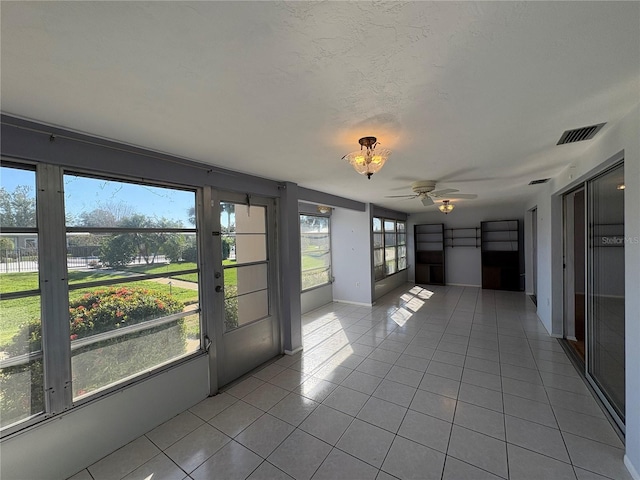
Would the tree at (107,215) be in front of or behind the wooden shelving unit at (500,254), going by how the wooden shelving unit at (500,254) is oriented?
in front

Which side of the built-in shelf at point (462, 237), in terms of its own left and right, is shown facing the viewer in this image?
front

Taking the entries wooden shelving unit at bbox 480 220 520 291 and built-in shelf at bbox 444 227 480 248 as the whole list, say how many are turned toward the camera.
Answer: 2

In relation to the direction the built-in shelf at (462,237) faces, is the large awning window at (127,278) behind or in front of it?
in front

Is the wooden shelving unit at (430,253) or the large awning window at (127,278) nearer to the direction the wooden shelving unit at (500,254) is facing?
the large awning window

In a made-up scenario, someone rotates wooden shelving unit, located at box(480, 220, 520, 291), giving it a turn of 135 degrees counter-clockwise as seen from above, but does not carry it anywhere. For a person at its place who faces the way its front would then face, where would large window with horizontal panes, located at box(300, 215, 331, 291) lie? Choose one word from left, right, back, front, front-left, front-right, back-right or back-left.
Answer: back

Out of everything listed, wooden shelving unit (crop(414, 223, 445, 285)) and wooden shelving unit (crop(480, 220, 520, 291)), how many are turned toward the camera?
2

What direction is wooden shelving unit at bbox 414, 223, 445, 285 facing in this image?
toward the camera

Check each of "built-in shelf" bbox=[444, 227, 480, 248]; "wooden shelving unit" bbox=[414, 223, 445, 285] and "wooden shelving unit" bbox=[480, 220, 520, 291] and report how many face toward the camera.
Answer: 3

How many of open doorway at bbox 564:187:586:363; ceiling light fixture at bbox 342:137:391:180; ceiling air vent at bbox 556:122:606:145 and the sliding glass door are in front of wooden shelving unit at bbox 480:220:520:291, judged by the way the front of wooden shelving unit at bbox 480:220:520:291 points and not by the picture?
4

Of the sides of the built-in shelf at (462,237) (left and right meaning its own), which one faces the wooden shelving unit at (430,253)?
right

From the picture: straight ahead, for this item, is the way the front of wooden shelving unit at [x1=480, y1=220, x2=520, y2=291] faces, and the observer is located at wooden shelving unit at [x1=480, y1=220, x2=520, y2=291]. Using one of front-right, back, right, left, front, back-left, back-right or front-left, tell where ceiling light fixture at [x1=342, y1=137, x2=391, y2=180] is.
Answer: front
